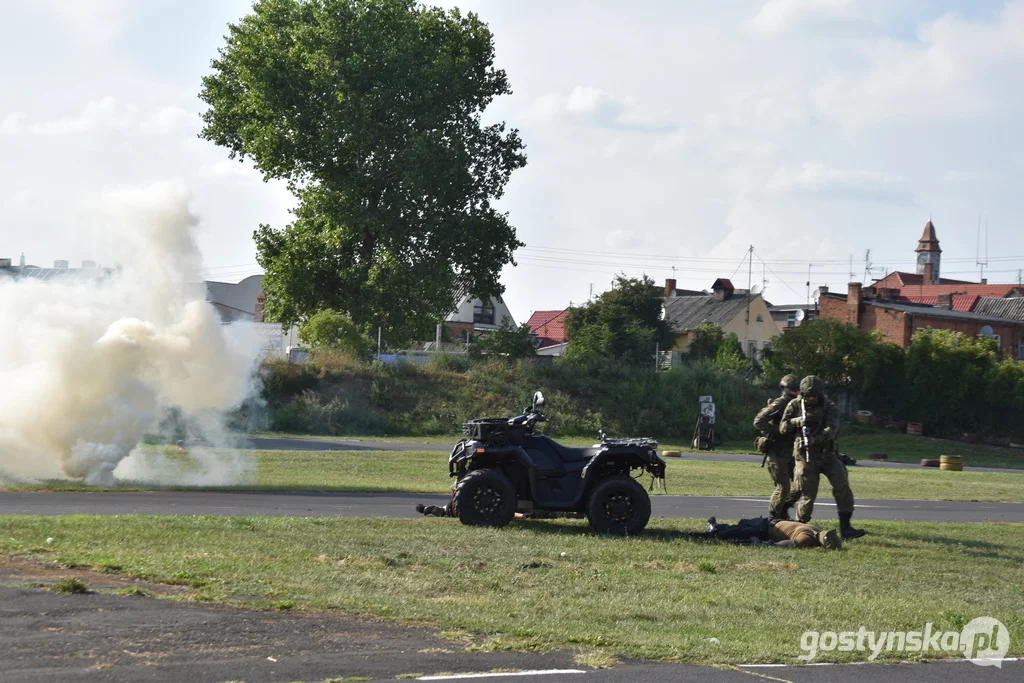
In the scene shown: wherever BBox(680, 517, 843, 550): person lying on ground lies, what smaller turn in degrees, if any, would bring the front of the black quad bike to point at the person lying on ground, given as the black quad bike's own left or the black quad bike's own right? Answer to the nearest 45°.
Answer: approximately 180°

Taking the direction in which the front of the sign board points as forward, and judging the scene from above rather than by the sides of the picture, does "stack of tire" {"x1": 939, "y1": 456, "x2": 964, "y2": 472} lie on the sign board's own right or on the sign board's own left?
on the sign board's own left

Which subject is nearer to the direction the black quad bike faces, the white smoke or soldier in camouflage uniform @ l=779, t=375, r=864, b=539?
the white smoke

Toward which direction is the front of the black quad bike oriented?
to the viewer's left

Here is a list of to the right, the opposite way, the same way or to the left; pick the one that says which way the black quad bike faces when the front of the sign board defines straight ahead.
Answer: to the right

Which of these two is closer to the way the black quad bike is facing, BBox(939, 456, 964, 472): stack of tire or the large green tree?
the large green tree

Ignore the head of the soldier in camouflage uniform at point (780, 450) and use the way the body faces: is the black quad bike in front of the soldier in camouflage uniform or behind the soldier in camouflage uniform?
behind

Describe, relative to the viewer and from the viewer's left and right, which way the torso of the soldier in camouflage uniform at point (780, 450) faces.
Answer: facing to the right of the viewer

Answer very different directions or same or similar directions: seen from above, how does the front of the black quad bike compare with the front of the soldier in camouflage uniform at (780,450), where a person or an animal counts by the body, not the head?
very different directions
